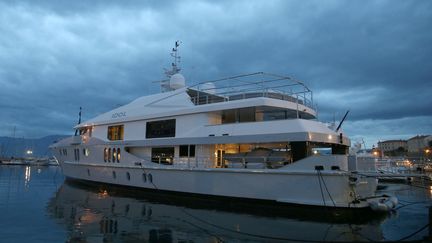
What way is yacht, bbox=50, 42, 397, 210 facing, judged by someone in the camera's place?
facing away from the viewer and to the left of the viewer
